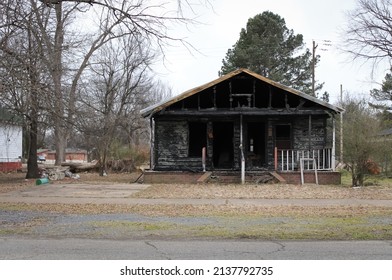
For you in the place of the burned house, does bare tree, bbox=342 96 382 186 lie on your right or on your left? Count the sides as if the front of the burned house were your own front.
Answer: on your left

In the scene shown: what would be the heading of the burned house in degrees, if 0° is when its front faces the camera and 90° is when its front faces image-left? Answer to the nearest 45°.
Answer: approximately 0°

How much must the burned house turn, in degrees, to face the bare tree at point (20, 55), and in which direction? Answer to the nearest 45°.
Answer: approximately 45° to its right
